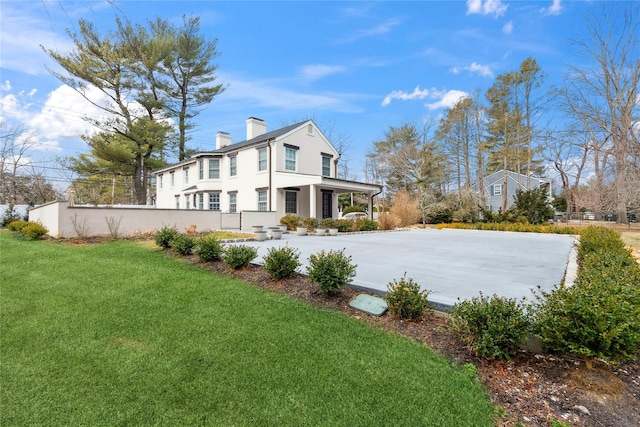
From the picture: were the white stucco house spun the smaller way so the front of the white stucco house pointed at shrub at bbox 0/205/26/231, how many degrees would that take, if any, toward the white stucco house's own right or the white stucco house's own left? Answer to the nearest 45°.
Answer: approximately 135° to the white stucco house's own right

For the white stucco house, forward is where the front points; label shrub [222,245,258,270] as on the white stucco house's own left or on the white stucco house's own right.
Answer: on the white stucco house's own right

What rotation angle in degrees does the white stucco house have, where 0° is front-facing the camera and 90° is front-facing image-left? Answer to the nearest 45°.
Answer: approximately 315°

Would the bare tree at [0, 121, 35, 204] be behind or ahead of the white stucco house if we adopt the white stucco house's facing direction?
behind
